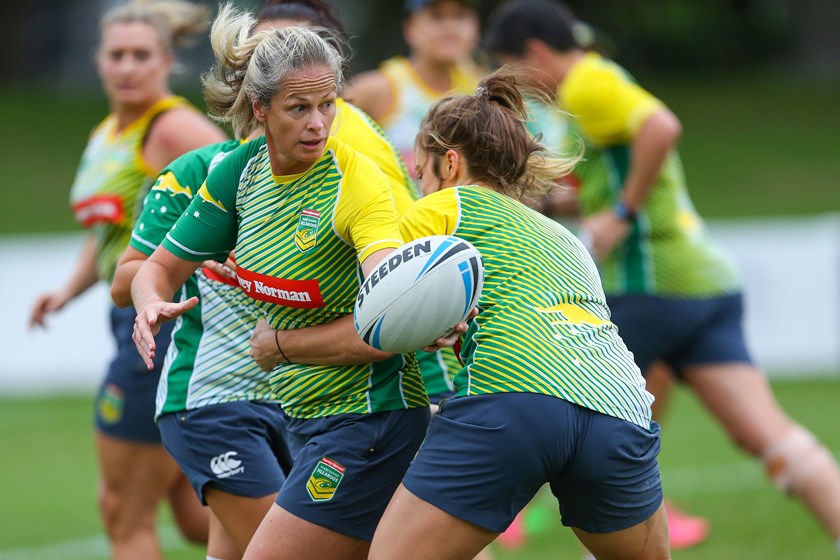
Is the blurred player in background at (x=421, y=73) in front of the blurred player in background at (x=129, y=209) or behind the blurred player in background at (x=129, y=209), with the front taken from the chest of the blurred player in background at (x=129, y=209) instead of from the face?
behind

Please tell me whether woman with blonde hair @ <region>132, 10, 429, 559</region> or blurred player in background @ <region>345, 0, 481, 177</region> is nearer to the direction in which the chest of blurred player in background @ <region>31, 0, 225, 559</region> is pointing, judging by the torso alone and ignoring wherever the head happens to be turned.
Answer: the woman with blonde hair

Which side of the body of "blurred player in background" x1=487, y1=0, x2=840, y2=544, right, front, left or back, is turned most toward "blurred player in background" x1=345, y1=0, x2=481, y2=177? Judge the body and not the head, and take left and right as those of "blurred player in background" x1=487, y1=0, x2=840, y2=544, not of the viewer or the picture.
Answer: front

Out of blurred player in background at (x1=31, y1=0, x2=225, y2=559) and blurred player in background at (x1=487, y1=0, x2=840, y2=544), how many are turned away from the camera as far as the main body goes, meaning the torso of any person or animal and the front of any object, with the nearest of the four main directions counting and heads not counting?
0

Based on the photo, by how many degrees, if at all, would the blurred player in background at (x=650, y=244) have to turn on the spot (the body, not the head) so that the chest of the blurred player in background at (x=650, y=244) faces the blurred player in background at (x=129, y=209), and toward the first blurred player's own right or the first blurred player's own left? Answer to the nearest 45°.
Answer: approximately 45° to the first blurred player's own left

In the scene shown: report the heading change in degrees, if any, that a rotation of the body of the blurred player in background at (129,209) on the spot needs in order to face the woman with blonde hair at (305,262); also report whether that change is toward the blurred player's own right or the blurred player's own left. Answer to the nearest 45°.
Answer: approximately 45° to the blurred player's own left

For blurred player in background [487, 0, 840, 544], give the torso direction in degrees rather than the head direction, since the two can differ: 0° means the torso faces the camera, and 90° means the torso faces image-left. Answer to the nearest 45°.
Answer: approximately 90°

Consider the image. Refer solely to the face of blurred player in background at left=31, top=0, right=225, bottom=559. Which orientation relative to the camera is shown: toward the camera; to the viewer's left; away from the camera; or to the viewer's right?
toward the camera

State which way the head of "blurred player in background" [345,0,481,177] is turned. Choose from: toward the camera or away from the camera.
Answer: toward the camera

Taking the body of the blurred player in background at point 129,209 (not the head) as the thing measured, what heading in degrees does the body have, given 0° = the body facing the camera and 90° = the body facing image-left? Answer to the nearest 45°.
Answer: approximately 45°

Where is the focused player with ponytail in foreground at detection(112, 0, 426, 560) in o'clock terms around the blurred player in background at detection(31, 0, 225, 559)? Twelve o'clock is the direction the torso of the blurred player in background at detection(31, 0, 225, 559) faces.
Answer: the focused player with ponytail in foreground at detection(112, 0, 426, 560) is roughly at 10 o'clock from the blurred player in background at detection(31, 0, 225, 559).
